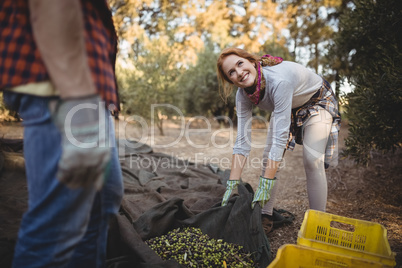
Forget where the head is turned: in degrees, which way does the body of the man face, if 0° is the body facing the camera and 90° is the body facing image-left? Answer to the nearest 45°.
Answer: approximately 270°

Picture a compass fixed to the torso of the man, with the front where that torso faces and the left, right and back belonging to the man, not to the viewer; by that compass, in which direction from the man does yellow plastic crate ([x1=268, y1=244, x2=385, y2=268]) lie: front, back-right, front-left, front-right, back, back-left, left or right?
front

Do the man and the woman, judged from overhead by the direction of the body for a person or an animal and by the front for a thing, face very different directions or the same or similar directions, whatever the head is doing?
very different directions

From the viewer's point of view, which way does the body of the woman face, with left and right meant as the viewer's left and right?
facing the viewer and to the left of the viewer

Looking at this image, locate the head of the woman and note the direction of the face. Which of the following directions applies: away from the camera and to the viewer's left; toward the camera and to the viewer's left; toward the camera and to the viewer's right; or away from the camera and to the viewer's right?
toward the camera and to the viewer's left

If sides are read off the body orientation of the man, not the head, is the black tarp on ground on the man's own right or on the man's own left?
on the man's own left

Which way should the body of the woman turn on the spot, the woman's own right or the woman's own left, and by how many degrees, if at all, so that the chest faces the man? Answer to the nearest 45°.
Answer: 0° — they already face them

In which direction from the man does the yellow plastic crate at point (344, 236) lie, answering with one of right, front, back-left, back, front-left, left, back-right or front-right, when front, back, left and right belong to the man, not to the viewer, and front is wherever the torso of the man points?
front

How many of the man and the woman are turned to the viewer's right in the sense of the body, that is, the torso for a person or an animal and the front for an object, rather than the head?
1

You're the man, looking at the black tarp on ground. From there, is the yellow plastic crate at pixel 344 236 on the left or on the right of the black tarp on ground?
right

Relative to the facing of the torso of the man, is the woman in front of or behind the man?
in front
